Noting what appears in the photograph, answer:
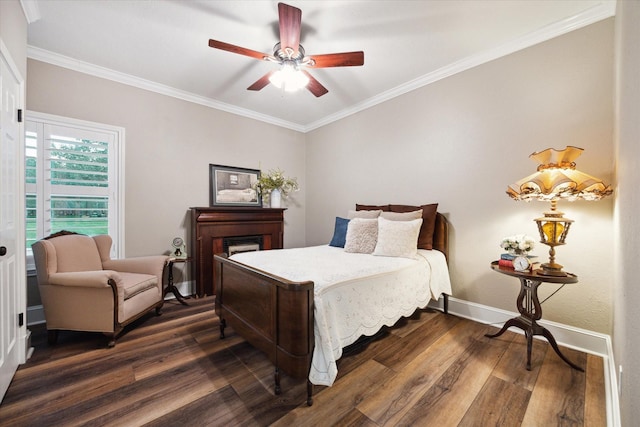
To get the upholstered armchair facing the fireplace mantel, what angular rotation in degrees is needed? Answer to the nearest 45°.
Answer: approximately 90° to its left

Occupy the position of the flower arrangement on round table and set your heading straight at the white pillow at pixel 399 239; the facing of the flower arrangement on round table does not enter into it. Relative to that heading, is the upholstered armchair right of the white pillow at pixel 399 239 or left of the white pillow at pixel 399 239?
left

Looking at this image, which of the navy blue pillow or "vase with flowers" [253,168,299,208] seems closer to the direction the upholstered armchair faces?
the navy blue pillow

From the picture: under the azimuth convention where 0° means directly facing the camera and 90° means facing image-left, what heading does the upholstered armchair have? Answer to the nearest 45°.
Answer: approximately 315°

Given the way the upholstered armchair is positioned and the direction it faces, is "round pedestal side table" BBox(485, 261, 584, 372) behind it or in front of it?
in front

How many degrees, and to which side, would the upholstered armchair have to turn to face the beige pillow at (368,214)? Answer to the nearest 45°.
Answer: approximately 45° to its left

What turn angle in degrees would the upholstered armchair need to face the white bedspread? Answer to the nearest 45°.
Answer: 0° — it already faces it

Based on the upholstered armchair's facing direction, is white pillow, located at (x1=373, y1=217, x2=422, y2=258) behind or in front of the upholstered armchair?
in front

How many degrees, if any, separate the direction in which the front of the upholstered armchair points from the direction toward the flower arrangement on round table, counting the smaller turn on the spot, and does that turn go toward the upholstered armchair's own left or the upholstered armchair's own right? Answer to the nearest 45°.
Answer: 0° — it already faces it
